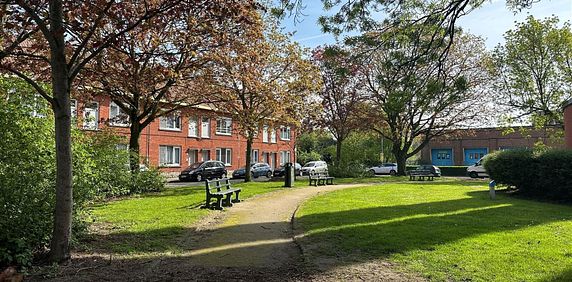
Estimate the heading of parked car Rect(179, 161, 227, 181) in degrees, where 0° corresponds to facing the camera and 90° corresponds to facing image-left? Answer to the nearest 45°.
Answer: approximately 45°

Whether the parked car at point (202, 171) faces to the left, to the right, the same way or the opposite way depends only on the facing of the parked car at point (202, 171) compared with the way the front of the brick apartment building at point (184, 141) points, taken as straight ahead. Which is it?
to the right

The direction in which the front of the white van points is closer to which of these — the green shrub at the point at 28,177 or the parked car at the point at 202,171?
the parked car

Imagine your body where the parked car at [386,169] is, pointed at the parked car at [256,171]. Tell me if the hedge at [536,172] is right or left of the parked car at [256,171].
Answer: left

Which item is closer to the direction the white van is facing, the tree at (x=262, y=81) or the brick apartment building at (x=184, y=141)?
the brick apartment building

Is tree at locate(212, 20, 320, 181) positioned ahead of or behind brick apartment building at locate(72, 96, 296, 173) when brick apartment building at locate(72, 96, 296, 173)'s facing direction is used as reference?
ahead

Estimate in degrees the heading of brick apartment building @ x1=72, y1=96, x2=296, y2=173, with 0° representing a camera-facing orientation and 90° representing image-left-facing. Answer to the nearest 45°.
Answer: approximately 315°

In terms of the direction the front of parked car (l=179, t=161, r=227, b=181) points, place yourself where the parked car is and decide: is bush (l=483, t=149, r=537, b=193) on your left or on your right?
on your left

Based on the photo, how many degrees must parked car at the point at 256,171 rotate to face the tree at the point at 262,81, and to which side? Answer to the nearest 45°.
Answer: approximately 45° to its left

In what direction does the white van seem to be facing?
to the viewer's left

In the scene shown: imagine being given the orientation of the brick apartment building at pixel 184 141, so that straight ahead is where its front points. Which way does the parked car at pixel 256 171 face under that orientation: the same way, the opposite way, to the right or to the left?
to the right

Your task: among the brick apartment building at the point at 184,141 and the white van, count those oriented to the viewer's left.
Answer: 1
